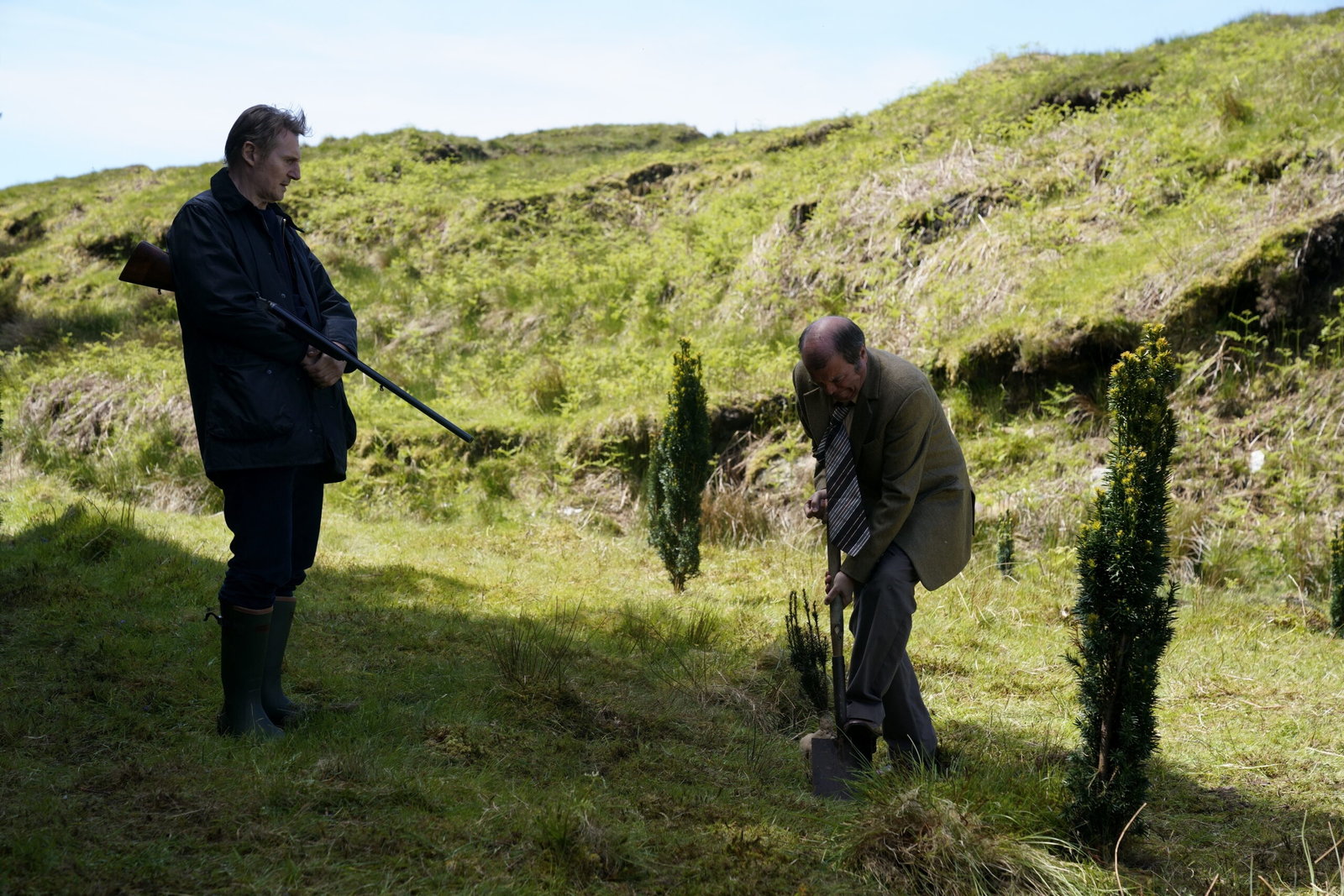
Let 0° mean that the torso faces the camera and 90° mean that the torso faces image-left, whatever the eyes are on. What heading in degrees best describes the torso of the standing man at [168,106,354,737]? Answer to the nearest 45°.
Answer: approximately 315°

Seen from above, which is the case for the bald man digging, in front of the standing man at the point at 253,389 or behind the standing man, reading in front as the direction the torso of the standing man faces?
in front

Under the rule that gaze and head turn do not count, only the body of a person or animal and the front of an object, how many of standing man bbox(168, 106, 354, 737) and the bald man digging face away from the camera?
0

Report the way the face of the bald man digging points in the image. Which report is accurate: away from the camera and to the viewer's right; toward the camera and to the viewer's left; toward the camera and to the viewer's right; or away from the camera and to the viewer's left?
toward the camera and to the viewer's left

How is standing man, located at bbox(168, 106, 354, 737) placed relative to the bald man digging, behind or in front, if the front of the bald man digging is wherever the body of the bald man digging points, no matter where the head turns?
in front

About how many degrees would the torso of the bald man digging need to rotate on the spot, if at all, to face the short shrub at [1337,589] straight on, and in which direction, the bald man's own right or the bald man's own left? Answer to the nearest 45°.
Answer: approximately 180°

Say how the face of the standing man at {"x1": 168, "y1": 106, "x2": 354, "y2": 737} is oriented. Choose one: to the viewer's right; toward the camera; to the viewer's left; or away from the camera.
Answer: to the viewer's right

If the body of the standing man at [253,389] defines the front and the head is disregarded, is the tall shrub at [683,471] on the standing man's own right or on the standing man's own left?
on the standing man's own left
